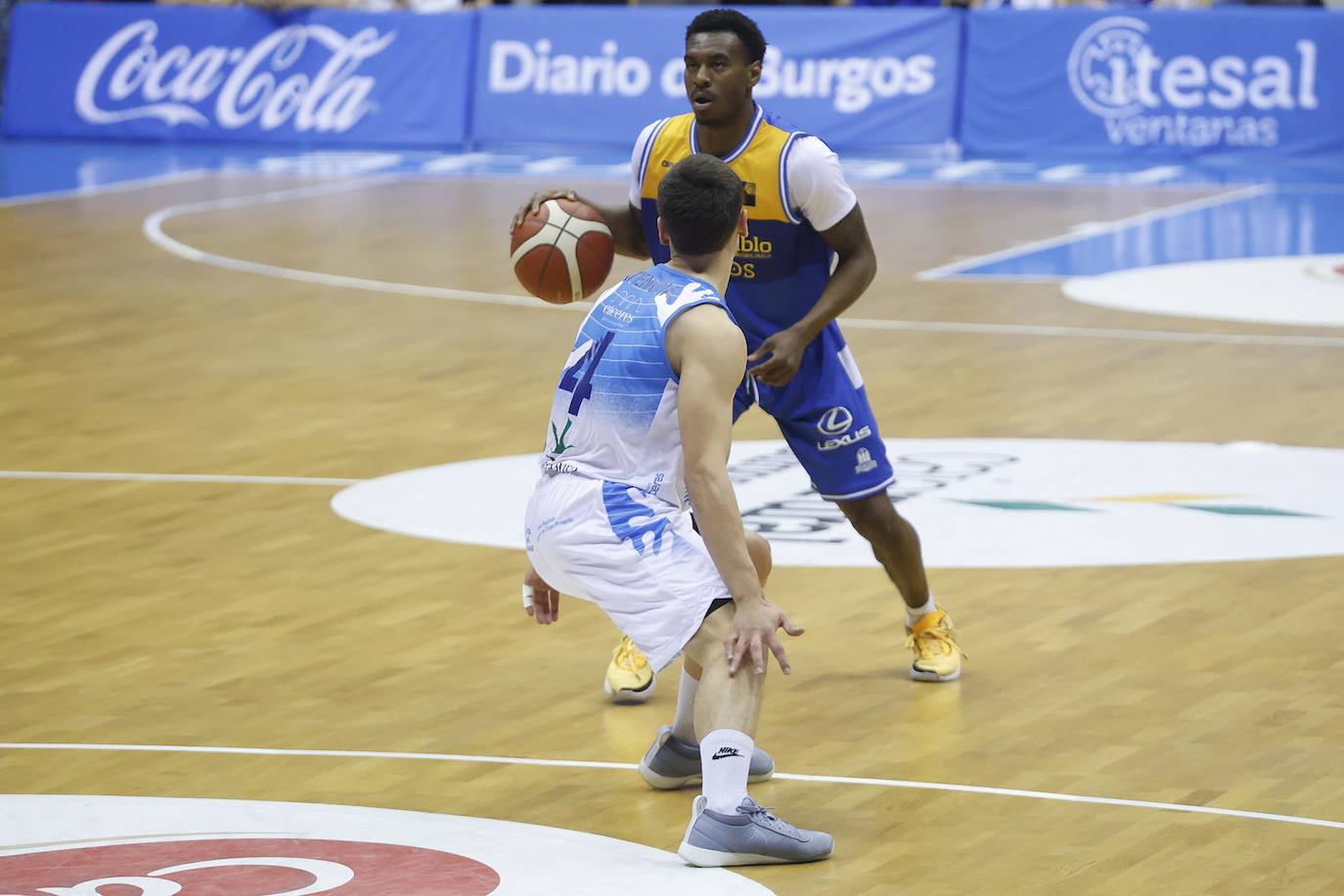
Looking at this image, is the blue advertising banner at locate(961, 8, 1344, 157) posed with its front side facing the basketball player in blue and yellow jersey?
yes

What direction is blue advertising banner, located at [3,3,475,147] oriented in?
toward the camera

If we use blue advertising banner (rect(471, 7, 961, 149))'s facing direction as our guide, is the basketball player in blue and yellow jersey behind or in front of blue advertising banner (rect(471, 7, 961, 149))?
in front

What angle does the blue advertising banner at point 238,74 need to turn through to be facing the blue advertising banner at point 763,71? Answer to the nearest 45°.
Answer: approximately 45° to its left

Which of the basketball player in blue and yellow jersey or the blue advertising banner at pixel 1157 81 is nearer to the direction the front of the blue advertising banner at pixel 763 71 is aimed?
the basketball player in blue and yellow jersey

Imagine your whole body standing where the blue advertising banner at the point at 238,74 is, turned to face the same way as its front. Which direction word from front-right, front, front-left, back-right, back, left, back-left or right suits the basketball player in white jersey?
front

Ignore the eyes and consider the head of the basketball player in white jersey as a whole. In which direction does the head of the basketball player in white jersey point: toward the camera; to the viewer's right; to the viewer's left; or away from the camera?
away from the camera

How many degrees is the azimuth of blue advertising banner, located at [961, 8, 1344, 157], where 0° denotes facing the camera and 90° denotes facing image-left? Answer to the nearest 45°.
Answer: approximately 0°

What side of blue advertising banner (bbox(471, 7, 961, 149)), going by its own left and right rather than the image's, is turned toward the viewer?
front

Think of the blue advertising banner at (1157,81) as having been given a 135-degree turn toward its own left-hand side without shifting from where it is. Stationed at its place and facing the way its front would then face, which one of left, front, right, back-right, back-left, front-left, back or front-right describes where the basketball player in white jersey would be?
back-right

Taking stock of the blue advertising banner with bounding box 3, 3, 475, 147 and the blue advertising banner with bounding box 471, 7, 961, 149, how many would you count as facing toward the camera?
2

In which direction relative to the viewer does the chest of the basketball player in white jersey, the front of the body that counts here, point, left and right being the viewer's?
facing away from the viewer and to the right of the viewer

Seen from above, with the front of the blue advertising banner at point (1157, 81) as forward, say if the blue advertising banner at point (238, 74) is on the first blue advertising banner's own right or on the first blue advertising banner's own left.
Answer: on the first blue advertising banner's own right

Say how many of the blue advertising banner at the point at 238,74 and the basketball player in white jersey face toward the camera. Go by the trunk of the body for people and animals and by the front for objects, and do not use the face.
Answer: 1
